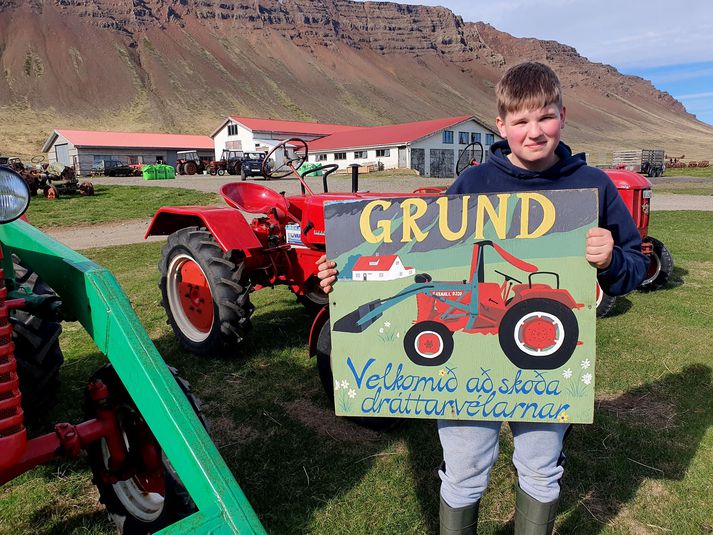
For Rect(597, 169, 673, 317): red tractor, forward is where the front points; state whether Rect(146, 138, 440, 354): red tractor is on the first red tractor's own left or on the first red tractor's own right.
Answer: on the first red tractor's own right

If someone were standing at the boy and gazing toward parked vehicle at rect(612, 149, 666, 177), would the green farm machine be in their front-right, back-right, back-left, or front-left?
back-left

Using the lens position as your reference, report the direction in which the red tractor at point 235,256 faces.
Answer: facing the viewer and to the right of the viewer

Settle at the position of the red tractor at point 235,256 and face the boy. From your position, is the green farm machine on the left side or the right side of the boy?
right

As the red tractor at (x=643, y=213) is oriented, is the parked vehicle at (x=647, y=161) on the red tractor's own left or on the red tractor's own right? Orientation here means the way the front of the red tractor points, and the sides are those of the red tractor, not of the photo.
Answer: on the red tractor's own left

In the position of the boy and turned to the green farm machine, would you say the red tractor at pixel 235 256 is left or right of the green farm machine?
right

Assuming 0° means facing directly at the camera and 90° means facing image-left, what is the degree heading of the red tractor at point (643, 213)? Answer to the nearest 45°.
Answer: approximately 315°

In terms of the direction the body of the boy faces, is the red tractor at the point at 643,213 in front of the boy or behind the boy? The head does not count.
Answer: behind

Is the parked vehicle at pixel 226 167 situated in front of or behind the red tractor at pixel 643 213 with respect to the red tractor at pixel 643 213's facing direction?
behind

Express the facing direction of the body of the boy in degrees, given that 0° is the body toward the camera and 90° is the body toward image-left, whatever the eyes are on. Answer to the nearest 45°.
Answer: approximately 0°
